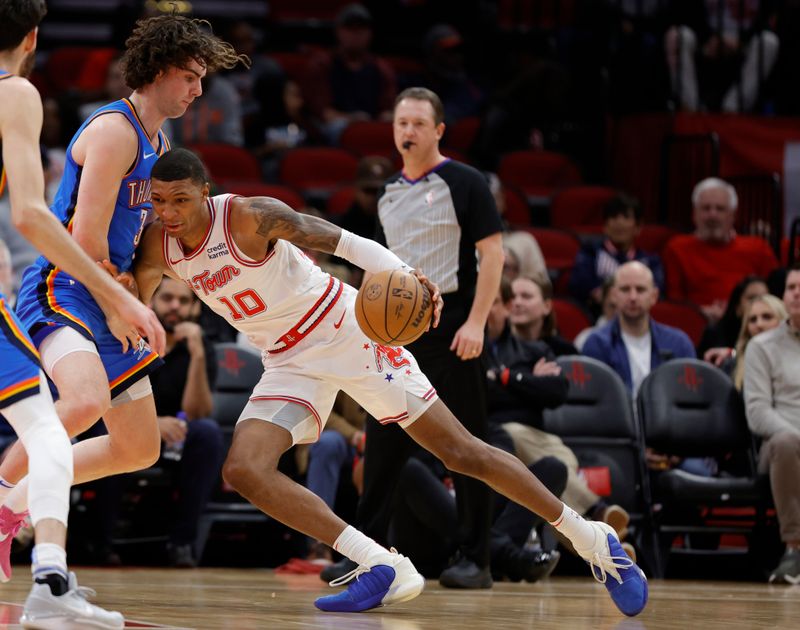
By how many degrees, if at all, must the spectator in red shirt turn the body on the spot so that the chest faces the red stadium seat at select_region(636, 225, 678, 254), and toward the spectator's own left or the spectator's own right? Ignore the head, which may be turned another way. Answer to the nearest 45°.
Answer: approximately 135° to the spectator's own right

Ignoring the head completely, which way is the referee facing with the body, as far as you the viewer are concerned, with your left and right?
facing the viewer and to the left of the viewer

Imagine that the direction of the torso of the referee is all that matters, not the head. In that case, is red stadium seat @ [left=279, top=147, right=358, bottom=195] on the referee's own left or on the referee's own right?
on the referee's own right

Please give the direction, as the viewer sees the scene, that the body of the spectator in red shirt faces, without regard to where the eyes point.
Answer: toward the camera

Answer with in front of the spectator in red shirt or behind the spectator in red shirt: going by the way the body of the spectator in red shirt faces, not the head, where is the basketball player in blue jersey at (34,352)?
in front

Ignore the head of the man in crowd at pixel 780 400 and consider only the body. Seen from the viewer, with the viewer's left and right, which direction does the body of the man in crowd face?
facing the viewer

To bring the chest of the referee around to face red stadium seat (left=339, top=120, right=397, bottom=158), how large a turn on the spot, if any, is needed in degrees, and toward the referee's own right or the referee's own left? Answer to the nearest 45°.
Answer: approximately 135° to the referee's own right

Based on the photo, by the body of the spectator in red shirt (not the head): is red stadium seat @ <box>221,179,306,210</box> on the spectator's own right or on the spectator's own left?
on the spectator's own right

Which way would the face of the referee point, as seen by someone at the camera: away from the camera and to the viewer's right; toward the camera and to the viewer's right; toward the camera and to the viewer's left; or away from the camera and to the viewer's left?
toward the camera and to the viewer's left

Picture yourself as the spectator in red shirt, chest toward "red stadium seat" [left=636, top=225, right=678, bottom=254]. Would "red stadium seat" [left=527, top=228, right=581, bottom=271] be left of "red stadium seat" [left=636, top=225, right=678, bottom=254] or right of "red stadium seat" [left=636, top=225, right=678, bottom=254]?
left
